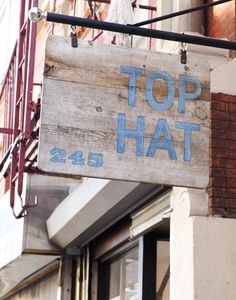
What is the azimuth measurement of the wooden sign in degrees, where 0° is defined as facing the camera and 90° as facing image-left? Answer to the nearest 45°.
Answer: approximately 0°
